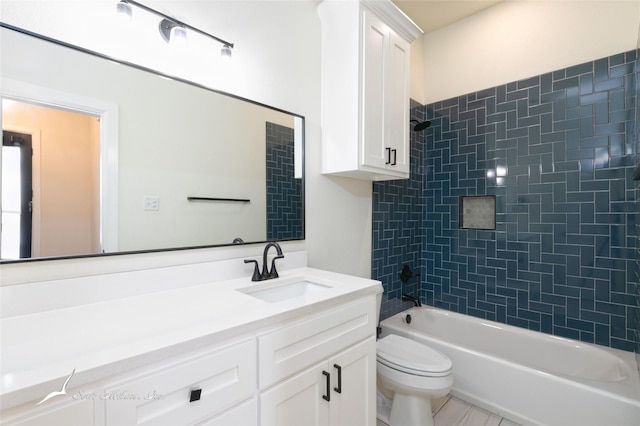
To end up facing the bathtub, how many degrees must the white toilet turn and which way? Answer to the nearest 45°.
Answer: approximately 90° to its left

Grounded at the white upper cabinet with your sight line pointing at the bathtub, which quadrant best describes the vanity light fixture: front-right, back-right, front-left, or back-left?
back-right

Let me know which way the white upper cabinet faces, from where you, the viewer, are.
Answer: facing the viewer and to the right of the viewer

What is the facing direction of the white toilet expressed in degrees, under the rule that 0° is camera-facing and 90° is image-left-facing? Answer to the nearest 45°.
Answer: approximately 315°

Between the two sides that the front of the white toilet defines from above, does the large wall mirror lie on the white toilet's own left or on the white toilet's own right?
on the white toilet's own right

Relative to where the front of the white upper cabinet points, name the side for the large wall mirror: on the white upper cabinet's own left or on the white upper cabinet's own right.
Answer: on the white upper cabinet's own right

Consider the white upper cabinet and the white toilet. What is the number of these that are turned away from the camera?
0

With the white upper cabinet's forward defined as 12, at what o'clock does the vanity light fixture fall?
The vanity light fixture is roughly at 3 o'clock from the white upper cabinet.

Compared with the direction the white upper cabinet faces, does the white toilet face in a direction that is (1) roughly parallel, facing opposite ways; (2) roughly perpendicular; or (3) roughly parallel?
roughly parallel
